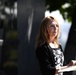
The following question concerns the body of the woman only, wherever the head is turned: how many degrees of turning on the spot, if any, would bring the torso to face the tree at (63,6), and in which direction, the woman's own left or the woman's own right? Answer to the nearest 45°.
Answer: approximately 135° to the woman's own left

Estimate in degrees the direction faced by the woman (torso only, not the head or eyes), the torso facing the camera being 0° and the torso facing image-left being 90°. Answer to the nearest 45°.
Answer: approximately 315°
